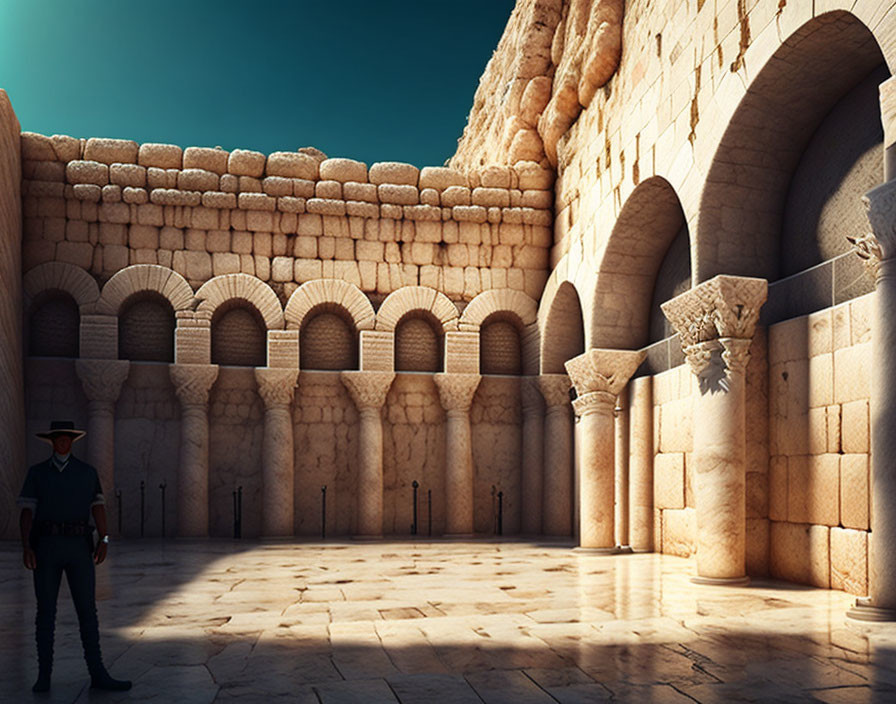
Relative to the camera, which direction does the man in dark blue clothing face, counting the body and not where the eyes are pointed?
toward the camera

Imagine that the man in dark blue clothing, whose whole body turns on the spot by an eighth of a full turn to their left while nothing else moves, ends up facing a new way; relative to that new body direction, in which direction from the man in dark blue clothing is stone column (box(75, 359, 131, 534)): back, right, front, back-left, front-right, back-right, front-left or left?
back-left

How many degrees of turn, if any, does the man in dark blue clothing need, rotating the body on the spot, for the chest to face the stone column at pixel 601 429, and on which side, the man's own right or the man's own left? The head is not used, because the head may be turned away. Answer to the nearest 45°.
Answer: approximately 135° to the man's own left

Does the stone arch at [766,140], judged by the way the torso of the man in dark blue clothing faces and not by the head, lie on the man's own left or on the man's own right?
on the man's own left

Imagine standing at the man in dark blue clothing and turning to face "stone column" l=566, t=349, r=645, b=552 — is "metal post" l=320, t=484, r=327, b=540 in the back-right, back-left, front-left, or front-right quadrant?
front-left

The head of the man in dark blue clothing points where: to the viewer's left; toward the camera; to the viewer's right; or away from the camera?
toward the camera

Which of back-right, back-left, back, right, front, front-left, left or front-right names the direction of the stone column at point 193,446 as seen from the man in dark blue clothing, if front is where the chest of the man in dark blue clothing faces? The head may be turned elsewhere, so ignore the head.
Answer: back

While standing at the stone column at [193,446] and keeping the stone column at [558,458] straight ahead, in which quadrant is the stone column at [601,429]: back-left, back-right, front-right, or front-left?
front-right

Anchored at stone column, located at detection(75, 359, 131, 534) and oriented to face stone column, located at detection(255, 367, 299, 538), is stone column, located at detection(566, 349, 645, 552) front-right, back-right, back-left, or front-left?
front-right

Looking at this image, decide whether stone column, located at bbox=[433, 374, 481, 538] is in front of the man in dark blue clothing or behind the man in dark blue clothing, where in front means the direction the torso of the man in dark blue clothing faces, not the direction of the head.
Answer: behind
